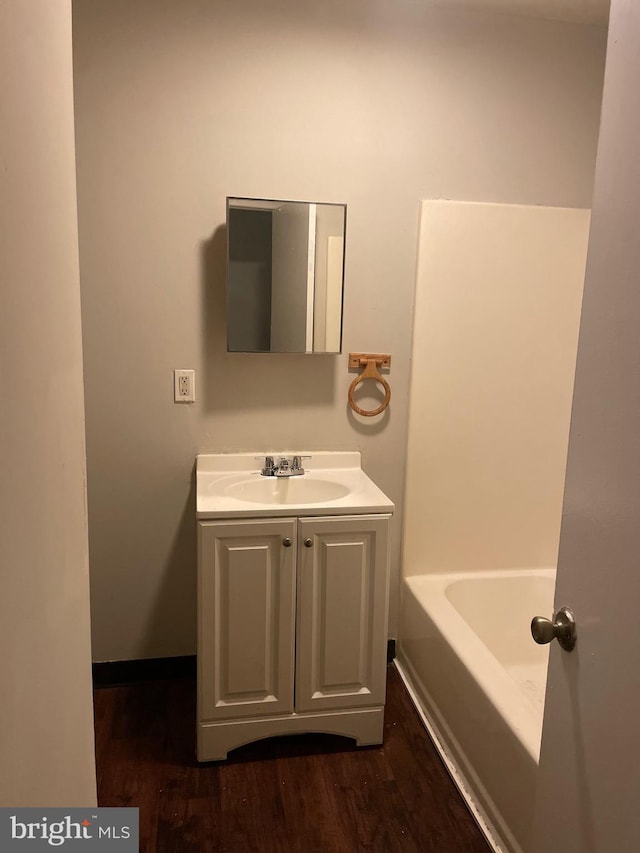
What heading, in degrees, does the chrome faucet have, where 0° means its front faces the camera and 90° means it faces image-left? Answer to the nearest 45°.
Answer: approximately 0°

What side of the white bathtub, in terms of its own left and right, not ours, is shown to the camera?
left

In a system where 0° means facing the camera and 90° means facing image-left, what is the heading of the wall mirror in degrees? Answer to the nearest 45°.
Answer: approximately 0°

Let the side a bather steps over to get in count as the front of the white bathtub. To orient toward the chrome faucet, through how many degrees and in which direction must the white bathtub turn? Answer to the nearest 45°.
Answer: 0° — it already faces it
